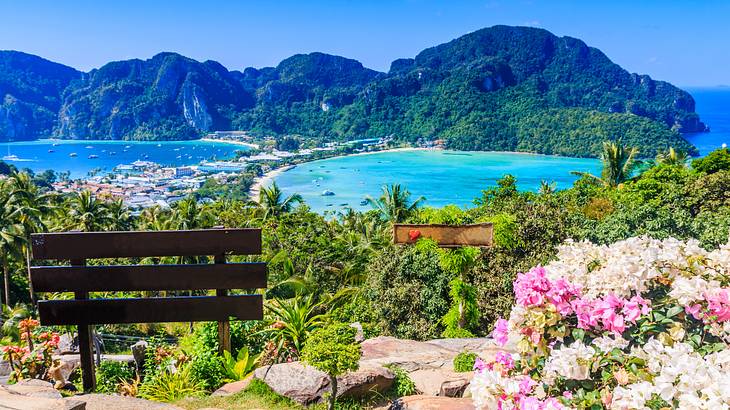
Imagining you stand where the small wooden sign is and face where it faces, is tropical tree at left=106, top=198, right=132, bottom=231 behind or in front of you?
behind

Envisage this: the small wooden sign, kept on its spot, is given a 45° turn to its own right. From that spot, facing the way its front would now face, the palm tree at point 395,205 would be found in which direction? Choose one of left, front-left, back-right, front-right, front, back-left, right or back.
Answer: back-right

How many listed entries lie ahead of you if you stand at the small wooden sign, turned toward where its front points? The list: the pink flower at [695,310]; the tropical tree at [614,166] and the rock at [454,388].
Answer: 2

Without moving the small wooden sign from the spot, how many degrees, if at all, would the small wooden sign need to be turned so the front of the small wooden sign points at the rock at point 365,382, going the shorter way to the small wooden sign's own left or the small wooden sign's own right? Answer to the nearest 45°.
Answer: approximately 45° to the small wooden sign's own right

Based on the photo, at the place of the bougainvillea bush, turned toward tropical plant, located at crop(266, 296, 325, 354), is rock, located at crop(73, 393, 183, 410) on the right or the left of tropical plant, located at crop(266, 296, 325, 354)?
left

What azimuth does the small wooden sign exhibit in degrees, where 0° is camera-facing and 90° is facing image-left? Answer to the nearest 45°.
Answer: approximately 0°

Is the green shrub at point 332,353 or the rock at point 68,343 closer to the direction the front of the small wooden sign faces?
the green shrub

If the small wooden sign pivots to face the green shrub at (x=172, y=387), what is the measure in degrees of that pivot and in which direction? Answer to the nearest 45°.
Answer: approximately 45° to its right

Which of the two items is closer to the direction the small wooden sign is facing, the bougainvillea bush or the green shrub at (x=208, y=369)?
the bougainvillea bush

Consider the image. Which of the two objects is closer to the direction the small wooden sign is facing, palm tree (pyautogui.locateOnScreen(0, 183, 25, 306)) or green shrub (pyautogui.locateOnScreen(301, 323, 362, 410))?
the green shrub

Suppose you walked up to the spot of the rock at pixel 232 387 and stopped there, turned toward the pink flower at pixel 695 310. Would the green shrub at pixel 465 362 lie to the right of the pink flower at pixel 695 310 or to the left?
left
